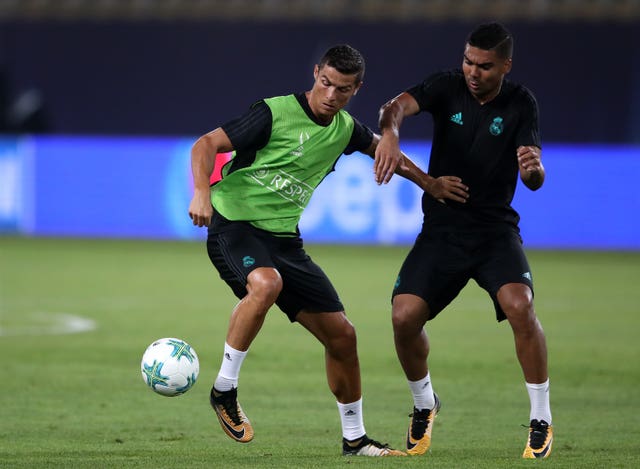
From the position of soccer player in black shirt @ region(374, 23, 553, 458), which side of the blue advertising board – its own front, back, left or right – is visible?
front

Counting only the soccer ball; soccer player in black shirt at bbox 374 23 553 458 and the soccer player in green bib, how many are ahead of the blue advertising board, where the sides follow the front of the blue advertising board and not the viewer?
3

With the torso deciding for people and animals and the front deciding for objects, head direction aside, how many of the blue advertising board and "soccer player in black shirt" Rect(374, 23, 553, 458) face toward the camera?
2

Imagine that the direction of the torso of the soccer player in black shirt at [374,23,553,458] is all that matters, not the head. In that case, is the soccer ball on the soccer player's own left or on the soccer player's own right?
on the soccer player's own right

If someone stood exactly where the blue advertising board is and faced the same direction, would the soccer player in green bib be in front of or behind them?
in front

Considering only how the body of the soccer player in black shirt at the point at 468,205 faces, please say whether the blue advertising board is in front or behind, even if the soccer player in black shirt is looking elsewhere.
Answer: behind

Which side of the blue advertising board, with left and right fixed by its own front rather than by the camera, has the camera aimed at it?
front

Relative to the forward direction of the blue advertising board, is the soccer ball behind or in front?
in front
